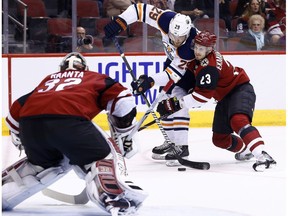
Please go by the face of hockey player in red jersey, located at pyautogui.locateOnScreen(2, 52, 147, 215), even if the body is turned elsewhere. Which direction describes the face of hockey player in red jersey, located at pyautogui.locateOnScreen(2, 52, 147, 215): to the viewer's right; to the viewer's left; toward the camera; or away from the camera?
away from the camera

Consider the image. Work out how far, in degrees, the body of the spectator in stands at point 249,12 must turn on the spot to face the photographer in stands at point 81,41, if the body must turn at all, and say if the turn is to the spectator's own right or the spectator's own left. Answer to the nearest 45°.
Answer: approximately 45° to the spectator's own right

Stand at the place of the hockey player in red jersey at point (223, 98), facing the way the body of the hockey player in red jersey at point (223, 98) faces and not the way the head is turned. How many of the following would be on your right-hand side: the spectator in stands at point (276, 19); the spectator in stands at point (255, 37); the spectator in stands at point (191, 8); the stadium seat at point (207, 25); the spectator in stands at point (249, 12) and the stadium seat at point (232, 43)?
6

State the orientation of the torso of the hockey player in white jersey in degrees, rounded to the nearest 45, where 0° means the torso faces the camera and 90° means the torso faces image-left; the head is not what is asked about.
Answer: approximately 45°

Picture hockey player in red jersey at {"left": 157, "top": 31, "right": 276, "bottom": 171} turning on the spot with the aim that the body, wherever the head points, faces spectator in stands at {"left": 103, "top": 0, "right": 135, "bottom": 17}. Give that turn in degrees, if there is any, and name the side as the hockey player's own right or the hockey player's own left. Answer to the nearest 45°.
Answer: approximately 45° to the hockey player's own right

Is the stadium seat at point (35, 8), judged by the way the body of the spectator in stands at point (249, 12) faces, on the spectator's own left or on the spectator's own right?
on the spectator's own right

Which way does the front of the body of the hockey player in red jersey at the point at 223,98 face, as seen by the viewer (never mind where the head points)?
to the viewer's left
